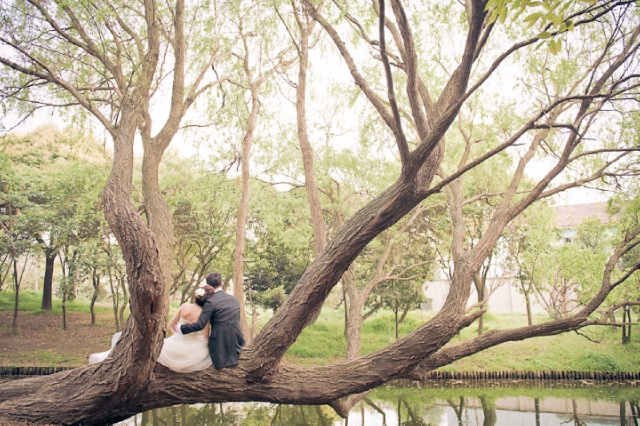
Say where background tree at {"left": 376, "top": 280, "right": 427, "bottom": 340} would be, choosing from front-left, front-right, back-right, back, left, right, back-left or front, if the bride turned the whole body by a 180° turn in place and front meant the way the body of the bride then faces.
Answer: back-left

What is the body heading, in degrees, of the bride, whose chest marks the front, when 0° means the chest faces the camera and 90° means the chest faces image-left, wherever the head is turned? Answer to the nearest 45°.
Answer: approximately 180°

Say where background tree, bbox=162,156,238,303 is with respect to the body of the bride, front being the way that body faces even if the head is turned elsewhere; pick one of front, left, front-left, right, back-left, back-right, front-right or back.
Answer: front

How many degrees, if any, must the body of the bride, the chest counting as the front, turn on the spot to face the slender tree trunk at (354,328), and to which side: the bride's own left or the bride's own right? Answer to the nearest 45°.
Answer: approximately 45° to the bride's own right

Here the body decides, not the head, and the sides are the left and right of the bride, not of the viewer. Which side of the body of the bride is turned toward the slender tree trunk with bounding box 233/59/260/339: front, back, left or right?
front
